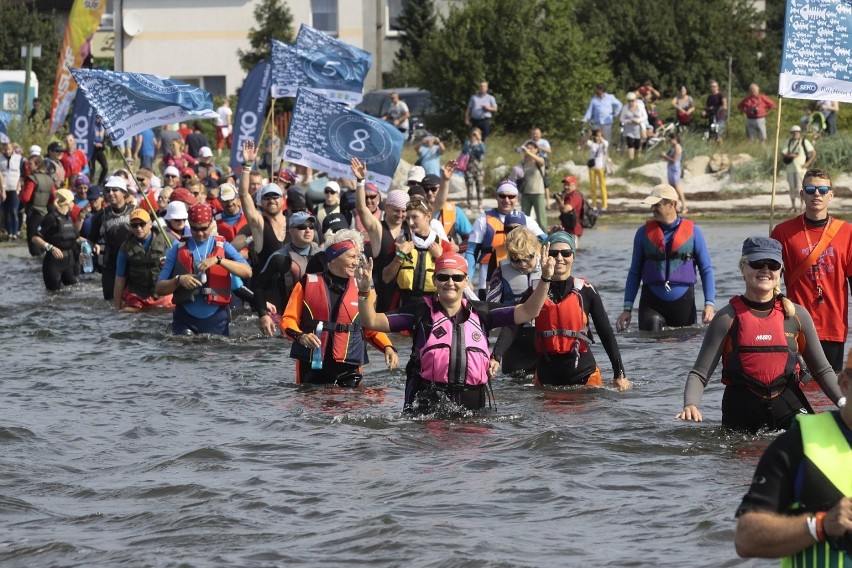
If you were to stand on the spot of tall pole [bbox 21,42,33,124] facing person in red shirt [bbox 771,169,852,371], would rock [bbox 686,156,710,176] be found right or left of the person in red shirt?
left

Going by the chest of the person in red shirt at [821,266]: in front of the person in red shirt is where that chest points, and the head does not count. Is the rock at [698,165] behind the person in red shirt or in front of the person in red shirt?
behind

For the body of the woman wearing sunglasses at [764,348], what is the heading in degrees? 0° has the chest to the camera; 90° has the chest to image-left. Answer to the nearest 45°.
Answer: approximately 0°

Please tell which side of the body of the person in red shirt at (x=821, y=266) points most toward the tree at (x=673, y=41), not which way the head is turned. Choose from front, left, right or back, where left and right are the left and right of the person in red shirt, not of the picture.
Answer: back

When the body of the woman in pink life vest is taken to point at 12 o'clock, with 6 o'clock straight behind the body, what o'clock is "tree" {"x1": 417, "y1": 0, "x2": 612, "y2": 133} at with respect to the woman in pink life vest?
The tree is roughly at 6 o'clock from the woman in pink life vest.

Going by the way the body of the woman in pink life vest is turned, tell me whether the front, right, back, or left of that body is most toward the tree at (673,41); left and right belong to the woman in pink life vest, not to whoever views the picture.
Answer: back
